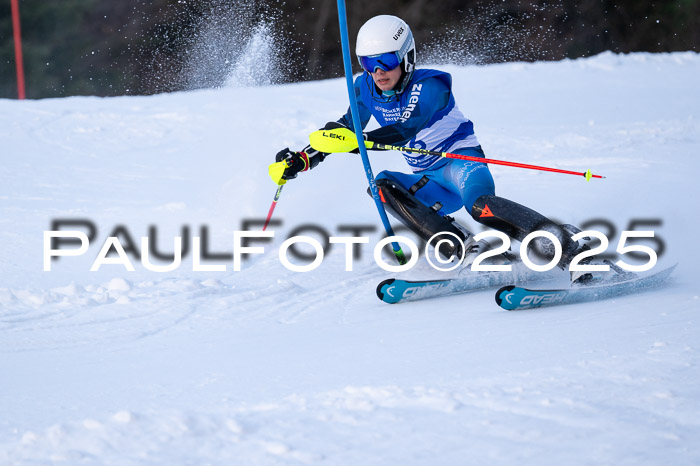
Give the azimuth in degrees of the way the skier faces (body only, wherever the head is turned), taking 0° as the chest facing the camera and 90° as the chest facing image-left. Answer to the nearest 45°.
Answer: approximately 45°
